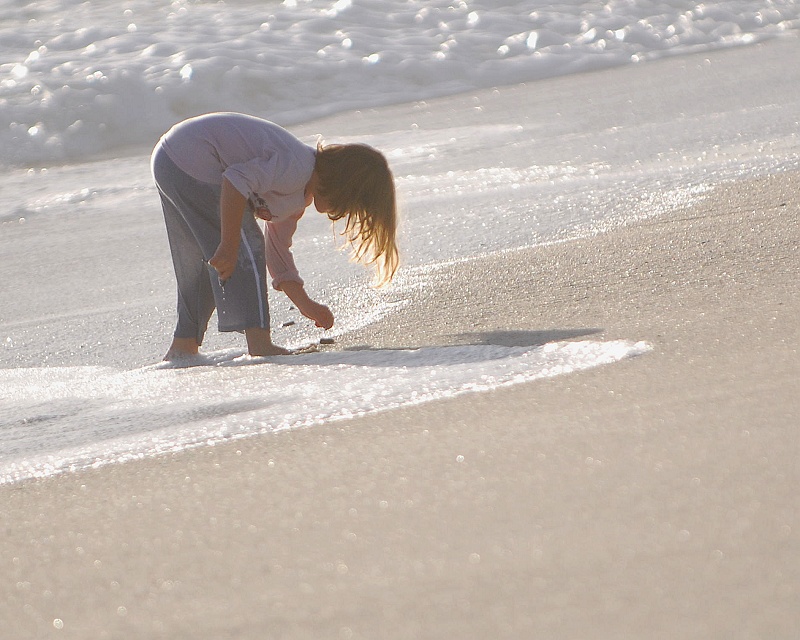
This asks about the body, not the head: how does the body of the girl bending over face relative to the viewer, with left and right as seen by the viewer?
facing to the right of the viewer
